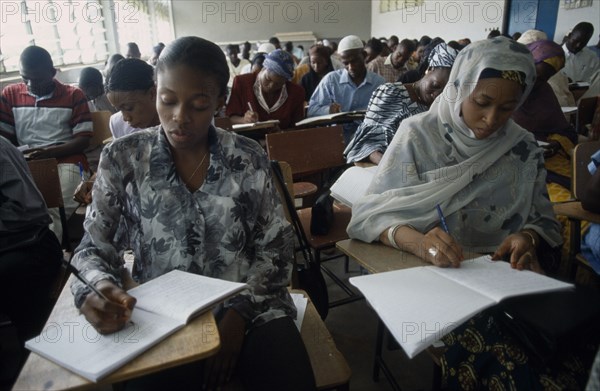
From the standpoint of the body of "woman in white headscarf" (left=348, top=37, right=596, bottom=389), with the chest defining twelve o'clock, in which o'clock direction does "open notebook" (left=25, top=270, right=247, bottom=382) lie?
The open notebook is roughly at 1 o'clock from the woman in white headscarf.

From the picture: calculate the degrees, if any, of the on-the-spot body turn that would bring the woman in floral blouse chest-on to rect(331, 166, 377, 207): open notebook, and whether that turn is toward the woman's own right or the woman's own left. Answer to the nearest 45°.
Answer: approximately 135° to the woman's own left

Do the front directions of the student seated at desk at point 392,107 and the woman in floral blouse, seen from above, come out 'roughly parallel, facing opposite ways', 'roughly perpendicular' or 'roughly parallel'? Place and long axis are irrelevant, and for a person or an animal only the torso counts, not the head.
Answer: roughly parallel

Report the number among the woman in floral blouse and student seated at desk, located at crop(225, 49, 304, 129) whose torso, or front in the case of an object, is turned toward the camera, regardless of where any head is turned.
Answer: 2

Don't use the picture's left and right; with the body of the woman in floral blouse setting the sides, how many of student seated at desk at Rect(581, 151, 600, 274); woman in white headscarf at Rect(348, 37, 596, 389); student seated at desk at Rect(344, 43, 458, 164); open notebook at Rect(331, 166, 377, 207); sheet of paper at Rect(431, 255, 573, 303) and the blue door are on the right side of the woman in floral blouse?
0

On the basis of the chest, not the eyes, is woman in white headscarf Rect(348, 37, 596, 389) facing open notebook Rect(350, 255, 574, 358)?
yes

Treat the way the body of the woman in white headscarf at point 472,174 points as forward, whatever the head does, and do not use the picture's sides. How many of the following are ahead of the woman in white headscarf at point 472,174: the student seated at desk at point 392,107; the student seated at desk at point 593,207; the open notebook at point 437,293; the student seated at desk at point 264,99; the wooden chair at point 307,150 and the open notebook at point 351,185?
1

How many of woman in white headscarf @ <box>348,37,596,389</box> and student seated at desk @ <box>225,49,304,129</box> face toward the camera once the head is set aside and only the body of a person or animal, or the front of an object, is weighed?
2

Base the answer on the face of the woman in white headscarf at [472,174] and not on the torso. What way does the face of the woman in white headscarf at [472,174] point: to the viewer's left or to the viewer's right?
to the viewer's left

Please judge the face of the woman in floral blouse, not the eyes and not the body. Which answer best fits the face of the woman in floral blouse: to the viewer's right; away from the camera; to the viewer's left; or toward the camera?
toward the camera

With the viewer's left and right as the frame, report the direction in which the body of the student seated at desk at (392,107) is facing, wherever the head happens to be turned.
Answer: facing the viewer and to the right of the viewer

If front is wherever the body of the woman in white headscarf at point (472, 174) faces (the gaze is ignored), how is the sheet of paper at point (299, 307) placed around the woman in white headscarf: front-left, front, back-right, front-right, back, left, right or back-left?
front-right

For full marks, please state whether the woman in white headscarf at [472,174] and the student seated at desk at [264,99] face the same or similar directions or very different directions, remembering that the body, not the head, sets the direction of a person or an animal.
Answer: same or similar directions

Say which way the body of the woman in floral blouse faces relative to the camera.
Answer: toward the camera

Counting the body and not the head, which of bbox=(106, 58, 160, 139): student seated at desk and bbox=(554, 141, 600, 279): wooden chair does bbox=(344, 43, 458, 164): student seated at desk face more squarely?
the wooden chair

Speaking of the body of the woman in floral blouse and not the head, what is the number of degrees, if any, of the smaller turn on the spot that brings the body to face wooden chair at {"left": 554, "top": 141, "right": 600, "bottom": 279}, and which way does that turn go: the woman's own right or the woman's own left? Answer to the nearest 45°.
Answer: approximately 90° to the woman's own left

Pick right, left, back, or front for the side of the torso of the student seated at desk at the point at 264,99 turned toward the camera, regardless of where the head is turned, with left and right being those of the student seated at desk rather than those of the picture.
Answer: front

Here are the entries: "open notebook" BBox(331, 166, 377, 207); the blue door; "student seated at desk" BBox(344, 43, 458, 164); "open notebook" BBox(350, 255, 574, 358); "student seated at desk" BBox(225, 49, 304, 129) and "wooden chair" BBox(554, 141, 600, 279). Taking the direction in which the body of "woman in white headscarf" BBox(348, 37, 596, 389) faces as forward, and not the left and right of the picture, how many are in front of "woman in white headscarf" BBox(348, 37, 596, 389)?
1
